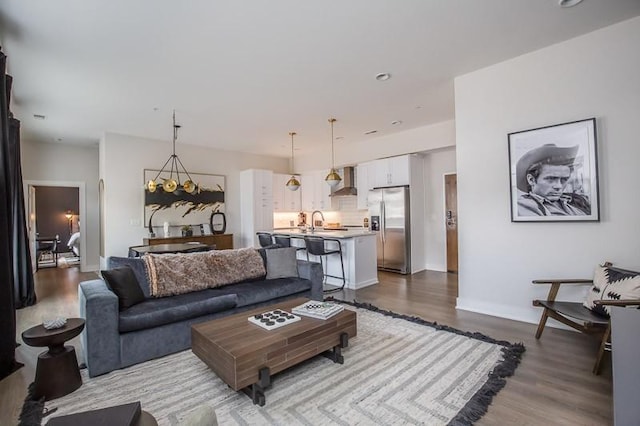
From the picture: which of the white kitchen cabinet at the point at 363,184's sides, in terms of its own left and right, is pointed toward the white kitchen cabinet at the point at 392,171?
left

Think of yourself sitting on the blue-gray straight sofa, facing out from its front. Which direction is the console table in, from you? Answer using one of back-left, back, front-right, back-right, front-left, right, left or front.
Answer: back-left

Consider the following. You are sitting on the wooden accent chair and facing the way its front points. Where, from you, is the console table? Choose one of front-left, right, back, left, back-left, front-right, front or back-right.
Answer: front-right

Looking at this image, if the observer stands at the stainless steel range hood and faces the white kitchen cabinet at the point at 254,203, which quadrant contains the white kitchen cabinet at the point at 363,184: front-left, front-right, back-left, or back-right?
back-left

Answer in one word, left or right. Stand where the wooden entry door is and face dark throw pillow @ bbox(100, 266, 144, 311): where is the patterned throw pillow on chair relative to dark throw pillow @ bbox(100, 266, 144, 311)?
left

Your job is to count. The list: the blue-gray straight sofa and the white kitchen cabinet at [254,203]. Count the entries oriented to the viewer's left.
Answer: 0

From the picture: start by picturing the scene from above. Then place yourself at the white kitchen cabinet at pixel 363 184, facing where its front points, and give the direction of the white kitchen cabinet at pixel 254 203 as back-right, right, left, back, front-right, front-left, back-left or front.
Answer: front-right

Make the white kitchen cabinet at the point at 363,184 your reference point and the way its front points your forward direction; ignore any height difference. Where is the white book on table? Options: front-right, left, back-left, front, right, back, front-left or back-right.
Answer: front-left

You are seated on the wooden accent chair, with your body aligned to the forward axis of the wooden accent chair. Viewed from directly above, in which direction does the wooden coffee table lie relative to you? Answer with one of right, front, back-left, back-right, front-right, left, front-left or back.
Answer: front

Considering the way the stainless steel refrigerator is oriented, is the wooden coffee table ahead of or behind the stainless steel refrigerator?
ahead

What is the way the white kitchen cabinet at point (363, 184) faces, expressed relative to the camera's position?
facing the viewer and to the left of the viewer

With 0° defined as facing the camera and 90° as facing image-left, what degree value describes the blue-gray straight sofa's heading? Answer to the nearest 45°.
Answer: approximately 315°

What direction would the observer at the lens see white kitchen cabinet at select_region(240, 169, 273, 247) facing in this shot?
facing the viewer and to the right of the viewer

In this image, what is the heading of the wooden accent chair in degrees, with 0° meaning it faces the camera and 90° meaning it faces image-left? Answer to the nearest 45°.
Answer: approximately 45°

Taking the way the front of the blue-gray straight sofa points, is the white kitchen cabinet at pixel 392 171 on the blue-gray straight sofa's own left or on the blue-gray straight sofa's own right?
on the blue-gray straight sofa's own left

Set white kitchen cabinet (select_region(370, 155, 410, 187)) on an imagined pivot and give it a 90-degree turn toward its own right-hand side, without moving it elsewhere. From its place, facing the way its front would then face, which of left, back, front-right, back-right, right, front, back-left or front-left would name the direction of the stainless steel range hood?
front

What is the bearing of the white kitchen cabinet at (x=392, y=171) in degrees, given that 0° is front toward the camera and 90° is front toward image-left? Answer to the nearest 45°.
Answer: approximately 45°
